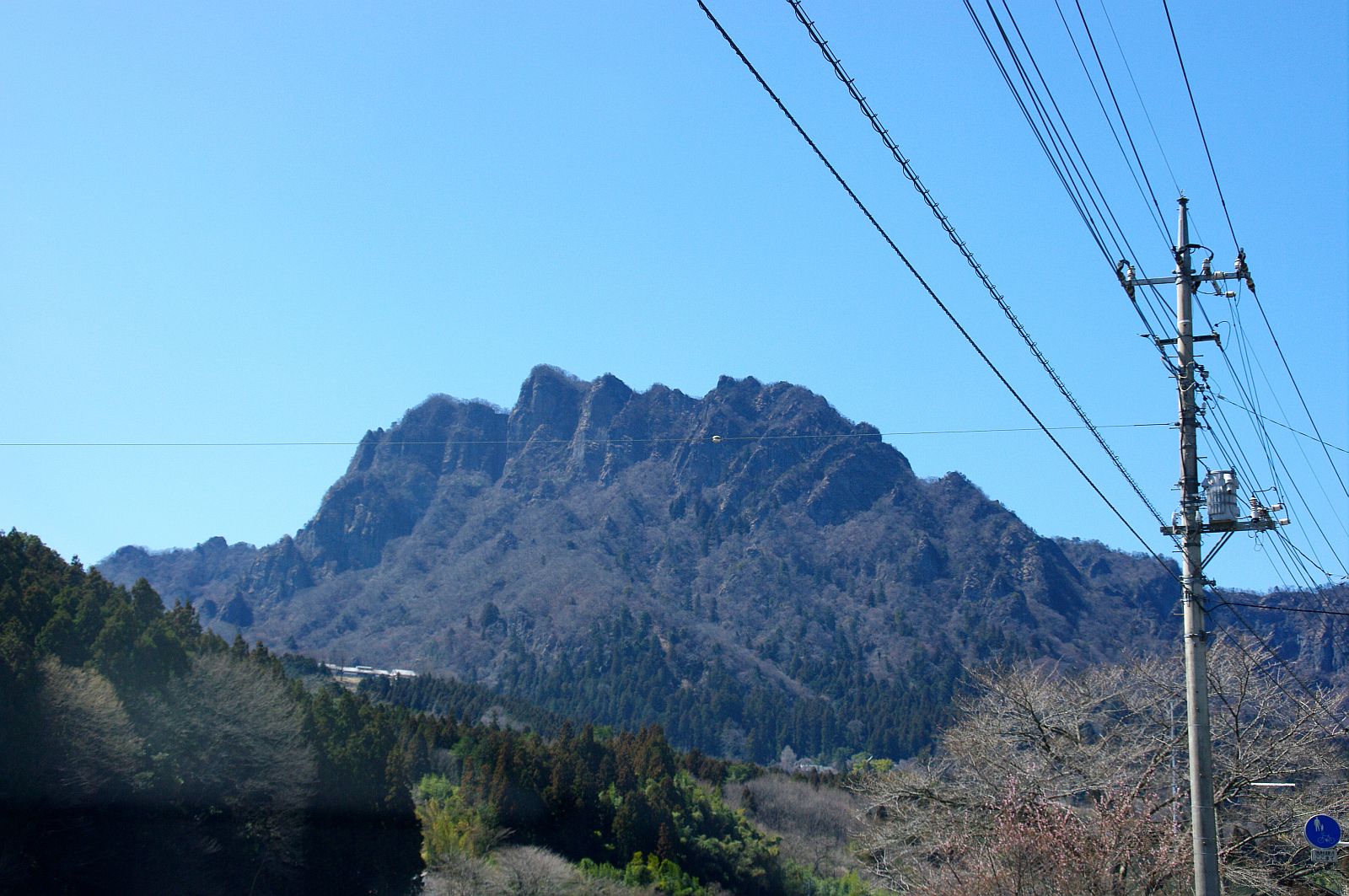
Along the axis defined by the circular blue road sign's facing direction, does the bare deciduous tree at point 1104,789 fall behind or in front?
behind

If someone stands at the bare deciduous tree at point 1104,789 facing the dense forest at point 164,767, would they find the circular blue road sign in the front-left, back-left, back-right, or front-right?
back-left

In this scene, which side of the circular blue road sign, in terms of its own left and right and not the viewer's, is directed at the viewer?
front

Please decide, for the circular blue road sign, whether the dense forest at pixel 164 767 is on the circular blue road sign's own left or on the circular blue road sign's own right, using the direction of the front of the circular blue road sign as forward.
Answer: on the circular blue road sign's own right
